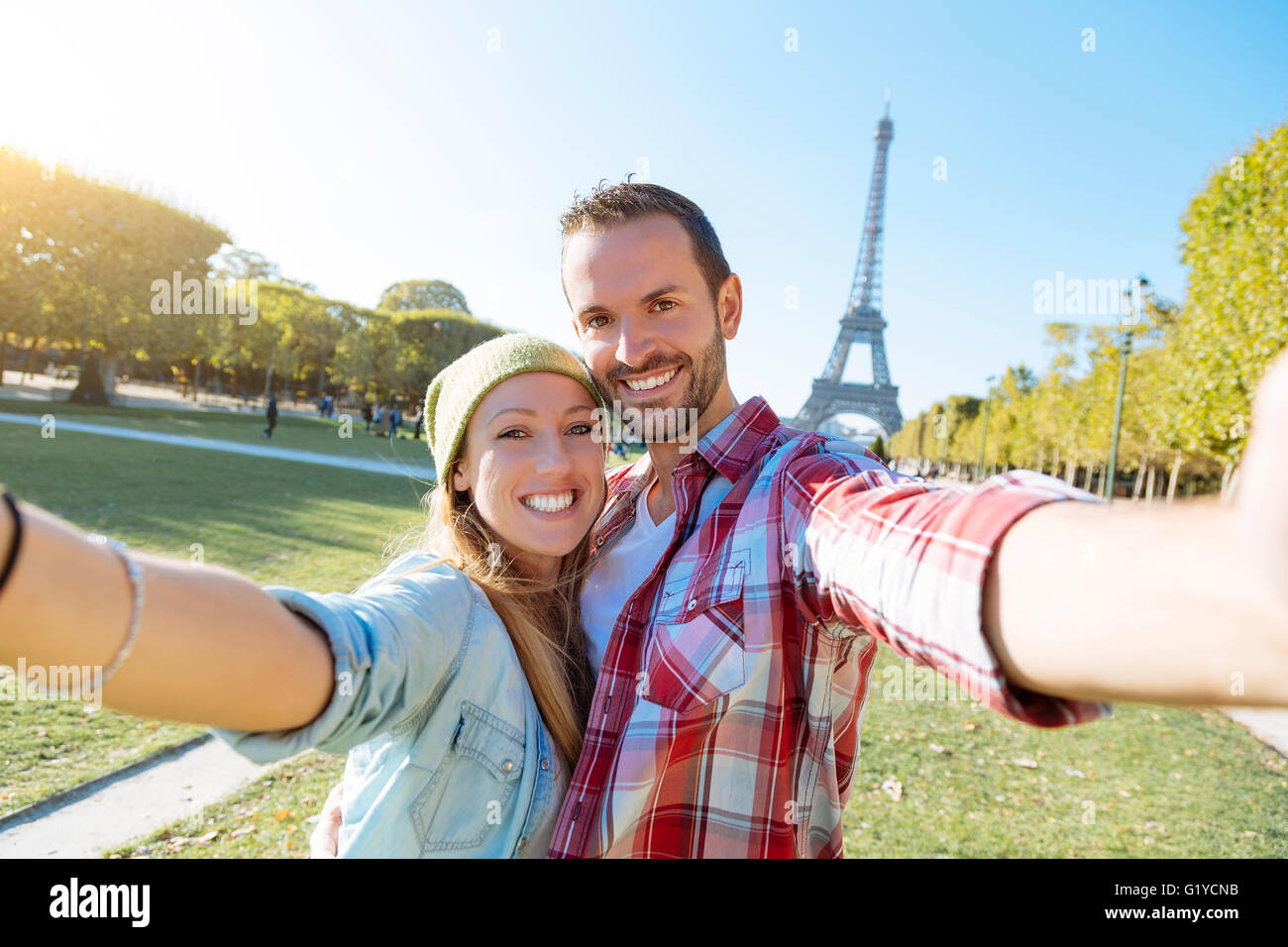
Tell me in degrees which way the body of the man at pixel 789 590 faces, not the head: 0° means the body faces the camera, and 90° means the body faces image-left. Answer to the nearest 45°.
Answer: approximately 45°

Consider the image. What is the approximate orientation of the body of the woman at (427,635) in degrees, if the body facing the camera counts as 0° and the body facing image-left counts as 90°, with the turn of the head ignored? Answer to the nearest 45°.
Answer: approximately 315°

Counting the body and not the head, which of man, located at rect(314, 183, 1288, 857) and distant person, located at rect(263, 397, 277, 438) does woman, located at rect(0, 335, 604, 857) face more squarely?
the man

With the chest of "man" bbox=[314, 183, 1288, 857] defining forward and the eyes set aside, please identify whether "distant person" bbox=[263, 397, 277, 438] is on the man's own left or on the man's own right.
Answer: on the man's own right
